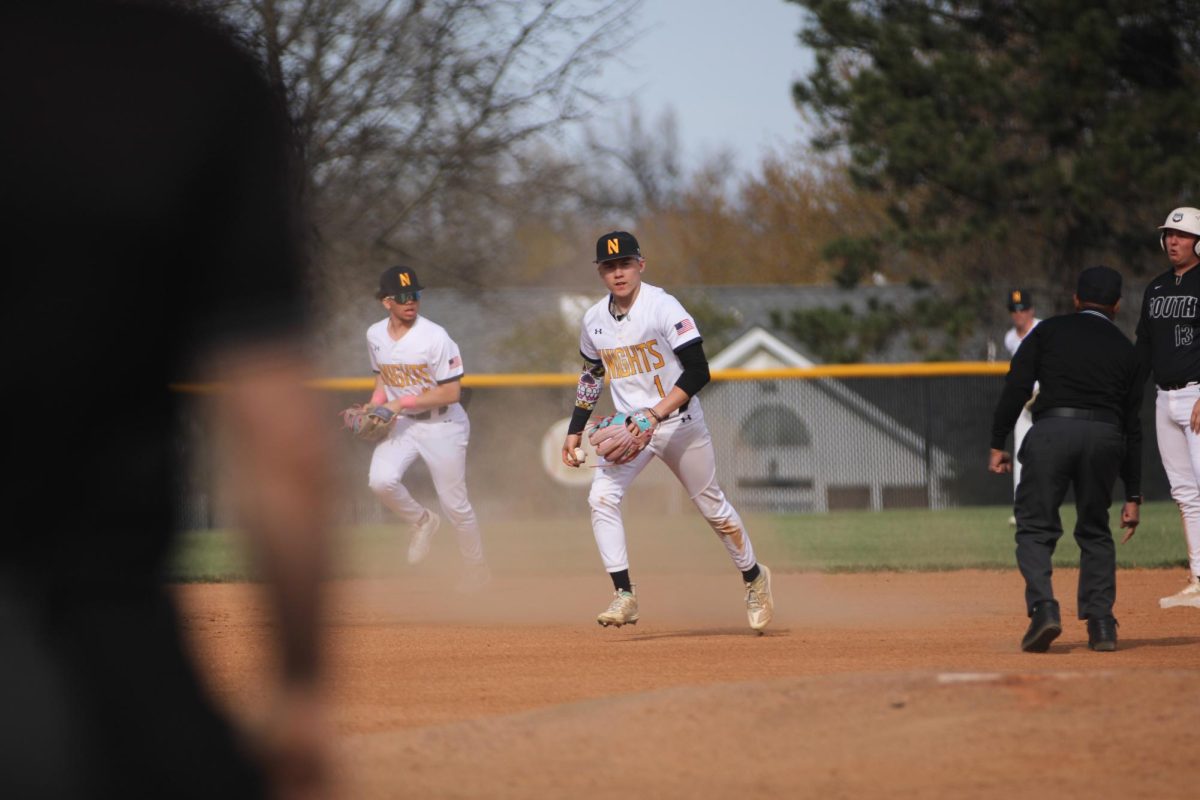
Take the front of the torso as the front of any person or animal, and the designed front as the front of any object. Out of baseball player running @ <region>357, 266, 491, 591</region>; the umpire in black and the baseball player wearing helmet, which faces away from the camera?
the umpire in black

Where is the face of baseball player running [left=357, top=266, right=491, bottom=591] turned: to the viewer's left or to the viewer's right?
to the viewer's right

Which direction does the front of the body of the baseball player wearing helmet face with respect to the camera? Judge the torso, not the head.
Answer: toward the camera

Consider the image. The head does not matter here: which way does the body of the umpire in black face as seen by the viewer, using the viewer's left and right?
facing away from the viewer

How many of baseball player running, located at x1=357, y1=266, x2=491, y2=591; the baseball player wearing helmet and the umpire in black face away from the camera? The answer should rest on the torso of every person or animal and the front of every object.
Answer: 1

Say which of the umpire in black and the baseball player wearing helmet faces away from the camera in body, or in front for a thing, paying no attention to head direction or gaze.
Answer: the umpire in black

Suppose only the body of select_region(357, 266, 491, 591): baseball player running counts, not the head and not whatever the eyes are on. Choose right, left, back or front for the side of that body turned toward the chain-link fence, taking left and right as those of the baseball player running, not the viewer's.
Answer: back

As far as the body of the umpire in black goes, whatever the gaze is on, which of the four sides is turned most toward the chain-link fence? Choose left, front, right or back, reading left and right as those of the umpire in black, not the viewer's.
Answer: front

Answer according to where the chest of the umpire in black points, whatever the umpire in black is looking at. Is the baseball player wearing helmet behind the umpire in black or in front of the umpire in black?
in front

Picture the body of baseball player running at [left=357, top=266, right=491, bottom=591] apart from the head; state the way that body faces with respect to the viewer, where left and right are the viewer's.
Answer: facing the viewer and to the left of the viewer

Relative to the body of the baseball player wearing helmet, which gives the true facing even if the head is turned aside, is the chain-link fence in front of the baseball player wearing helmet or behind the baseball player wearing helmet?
behind

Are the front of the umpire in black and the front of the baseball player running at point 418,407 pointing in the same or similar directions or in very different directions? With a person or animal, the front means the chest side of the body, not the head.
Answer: very different directions

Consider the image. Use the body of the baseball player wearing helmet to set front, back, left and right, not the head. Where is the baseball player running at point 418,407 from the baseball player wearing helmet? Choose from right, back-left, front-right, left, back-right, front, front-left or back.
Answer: right

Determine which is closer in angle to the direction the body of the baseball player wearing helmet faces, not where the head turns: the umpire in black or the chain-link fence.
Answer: the umpire in black

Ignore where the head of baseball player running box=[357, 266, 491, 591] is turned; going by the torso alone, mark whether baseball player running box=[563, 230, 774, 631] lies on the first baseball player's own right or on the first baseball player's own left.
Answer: on the first baseball player's own left
